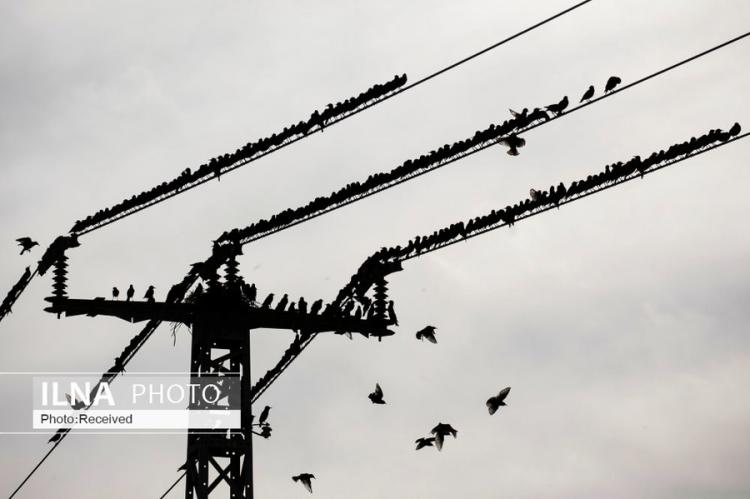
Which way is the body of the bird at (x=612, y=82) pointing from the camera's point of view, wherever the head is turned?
to the viewer's right

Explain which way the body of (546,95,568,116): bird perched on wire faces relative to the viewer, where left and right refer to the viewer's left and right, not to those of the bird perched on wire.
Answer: facing to the left of the viewer
